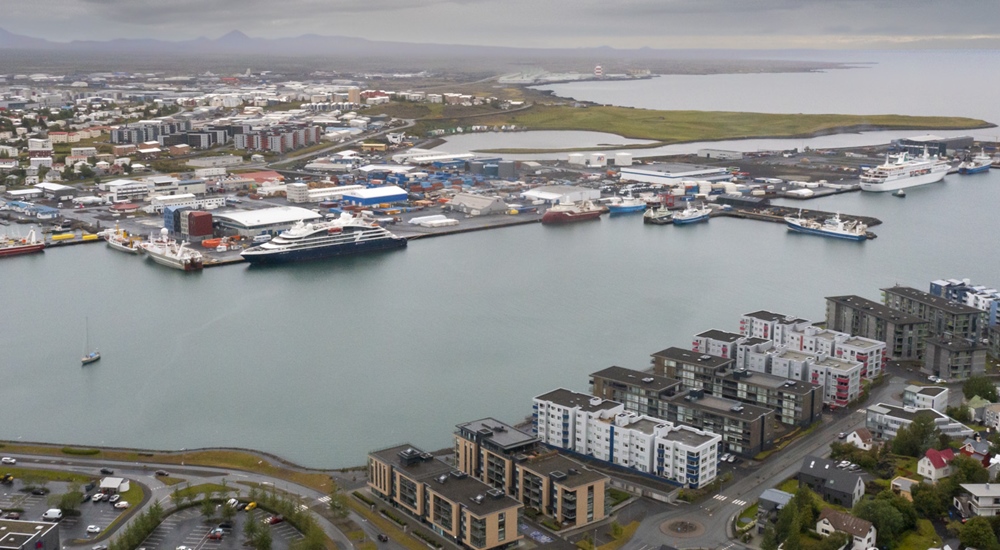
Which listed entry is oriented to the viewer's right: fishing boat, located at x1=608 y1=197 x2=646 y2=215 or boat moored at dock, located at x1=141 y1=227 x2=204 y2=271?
the fishing boat

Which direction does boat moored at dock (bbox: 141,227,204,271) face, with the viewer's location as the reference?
facing away from the viewer and to the left of the viewer

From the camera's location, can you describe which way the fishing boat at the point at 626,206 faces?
facing to the right of the viewer

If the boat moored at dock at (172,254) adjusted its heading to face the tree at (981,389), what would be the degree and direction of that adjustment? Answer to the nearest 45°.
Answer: approximately 180°

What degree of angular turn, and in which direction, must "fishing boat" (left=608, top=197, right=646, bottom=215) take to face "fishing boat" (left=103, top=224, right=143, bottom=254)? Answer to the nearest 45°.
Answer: approximately 135° to its right

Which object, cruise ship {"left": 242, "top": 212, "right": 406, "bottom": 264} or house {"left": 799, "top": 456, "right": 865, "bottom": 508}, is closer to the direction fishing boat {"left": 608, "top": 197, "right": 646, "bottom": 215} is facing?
the house

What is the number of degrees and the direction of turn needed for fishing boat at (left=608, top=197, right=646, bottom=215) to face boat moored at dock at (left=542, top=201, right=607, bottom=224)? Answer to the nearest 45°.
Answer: approximately 135° to its right

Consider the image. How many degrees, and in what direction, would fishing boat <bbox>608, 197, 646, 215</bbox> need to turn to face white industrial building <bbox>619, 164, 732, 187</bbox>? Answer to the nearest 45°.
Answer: approximately 90° to its left
